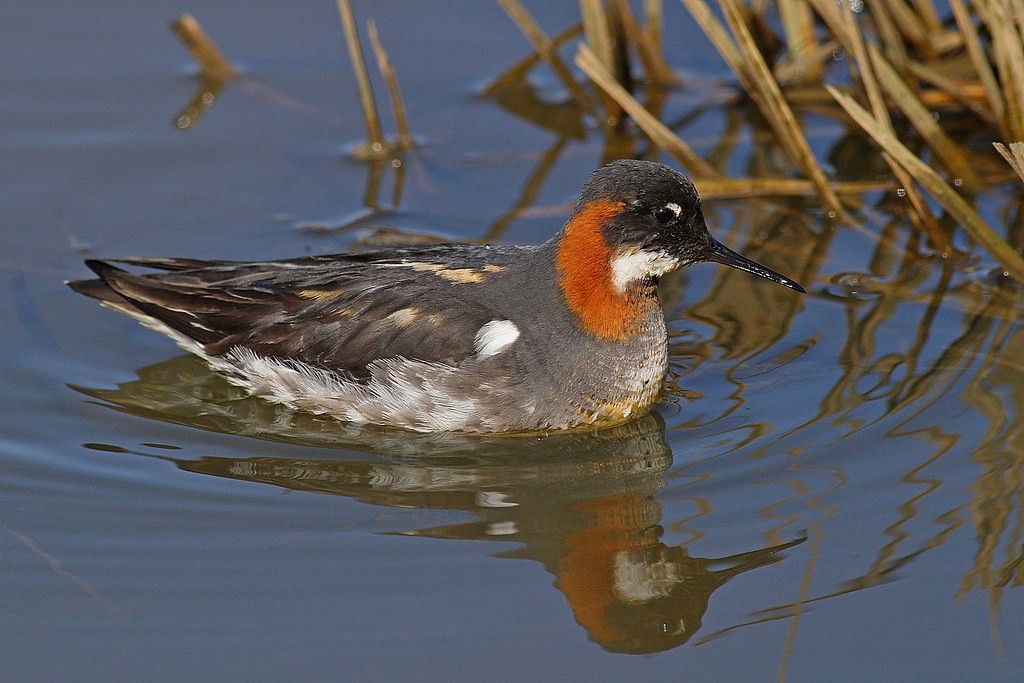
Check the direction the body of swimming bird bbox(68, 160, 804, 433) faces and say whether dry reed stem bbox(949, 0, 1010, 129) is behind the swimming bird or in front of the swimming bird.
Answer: in front

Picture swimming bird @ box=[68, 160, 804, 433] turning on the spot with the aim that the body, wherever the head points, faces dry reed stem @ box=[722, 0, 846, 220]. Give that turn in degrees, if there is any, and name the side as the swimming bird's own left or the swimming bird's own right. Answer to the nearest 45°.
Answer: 0° — it already faces it

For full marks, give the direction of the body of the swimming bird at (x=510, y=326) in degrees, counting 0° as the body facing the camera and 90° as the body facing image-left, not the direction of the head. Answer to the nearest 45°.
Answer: approximately 270°

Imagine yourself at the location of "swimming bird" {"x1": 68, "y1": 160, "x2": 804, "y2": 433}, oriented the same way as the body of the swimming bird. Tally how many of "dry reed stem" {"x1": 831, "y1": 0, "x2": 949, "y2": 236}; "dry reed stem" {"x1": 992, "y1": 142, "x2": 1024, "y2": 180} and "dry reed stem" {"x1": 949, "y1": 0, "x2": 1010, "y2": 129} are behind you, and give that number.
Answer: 0

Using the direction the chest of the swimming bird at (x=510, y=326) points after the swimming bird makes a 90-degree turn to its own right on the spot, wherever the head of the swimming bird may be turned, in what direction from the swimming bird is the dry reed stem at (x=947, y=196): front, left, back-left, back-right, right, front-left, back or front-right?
left

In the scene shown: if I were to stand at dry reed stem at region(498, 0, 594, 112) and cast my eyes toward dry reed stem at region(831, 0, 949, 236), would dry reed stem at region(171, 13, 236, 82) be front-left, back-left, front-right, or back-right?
back-right

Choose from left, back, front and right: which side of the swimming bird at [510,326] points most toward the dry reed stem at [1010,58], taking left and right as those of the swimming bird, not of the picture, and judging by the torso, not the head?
left
